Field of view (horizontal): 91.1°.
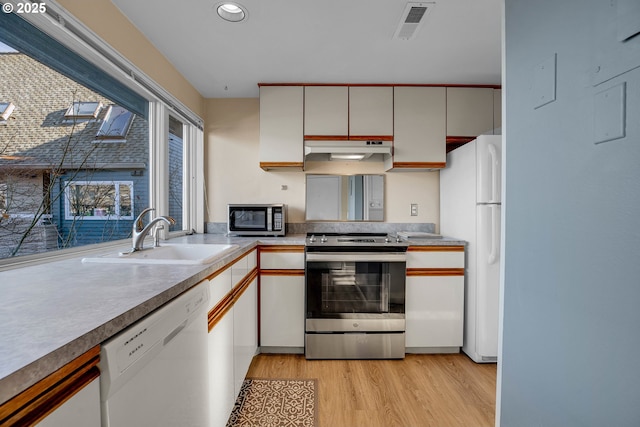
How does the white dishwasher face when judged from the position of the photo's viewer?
facing the viewer and to the right of the viewer

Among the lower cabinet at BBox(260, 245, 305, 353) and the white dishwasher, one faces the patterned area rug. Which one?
the lower cabinet

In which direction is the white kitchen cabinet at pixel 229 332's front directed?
to the viewer's right

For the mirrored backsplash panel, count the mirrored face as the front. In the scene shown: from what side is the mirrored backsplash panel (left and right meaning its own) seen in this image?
front

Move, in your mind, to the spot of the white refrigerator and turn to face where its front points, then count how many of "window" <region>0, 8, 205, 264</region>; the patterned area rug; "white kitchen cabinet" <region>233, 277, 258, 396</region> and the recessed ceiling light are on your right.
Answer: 4

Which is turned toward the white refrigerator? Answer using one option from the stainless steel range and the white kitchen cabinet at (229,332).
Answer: the white kitchen cabinet

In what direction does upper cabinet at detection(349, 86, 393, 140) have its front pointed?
toward the camera

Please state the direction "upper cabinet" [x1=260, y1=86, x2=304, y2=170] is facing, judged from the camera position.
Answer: facing the viewer

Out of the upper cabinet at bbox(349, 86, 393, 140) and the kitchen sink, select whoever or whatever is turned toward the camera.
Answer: the upper cabinet

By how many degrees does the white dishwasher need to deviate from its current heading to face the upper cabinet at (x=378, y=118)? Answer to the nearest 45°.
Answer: approximately 90° to its left

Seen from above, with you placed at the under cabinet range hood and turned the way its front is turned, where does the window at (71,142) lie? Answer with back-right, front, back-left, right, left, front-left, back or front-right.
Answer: front-right

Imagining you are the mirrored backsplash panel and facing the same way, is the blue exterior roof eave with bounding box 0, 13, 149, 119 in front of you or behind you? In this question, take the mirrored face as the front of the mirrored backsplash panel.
in front

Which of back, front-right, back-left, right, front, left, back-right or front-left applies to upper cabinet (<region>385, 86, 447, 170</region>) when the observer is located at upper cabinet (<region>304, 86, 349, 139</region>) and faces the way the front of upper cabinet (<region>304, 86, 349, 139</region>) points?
left

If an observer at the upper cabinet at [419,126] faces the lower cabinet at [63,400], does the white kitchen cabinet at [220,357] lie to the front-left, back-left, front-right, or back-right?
front-right

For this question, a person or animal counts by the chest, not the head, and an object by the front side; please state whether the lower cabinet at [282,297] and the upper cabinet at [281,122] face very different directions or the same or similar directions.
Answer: same or similar directions
